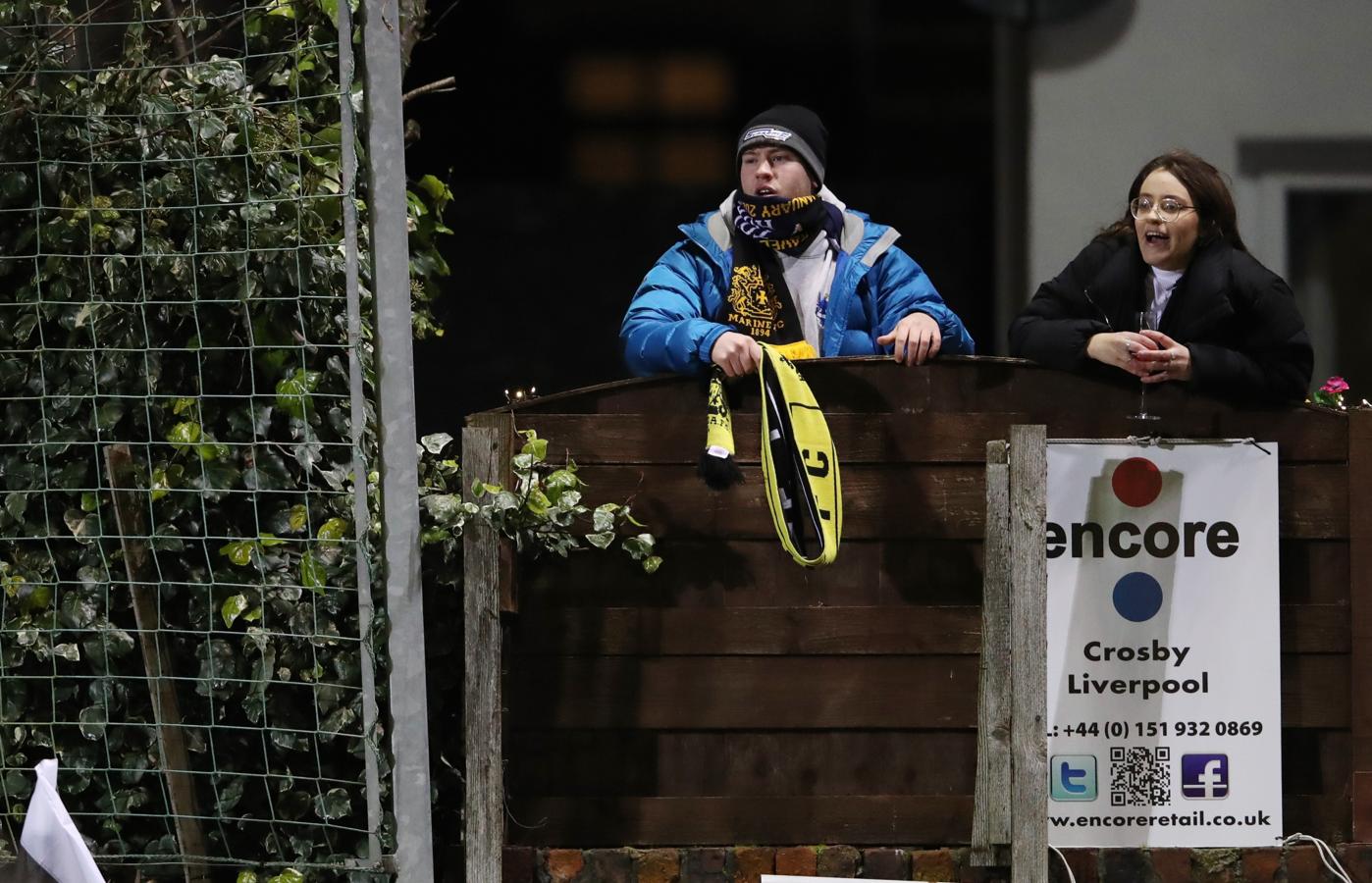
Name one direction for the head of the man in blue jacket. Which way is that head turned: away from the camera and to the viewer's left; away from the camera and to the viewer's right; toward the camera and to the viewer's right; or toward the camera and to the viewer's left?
toward the camera and to the viewer's left

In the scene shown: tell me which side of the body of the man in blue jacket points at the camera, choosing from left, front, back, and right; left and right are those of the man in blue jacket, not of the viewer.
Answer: front

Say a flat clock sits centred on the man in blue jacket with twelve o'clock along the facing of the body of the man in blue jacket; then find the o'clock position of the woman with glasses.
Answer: The woman with glasses is roughly at 9 o'clock from the man in blue jacket.

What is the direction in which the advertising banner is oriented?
toward the camera

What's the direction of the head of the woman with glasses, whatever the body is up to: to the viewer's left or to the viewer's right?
to the viewer's left

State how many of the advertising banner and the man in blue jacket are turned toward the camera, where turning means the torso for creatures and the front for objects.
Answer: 2

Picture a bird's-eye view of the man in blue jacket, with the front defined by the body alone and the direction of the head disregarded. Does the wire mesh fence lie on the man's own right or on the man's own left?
on the man's own right

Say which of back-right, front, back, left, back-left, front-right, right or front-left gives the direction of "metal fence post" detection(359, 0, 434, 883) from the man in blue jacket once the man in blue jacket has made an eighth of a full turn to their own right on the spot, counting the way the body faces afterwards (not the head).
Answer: front
